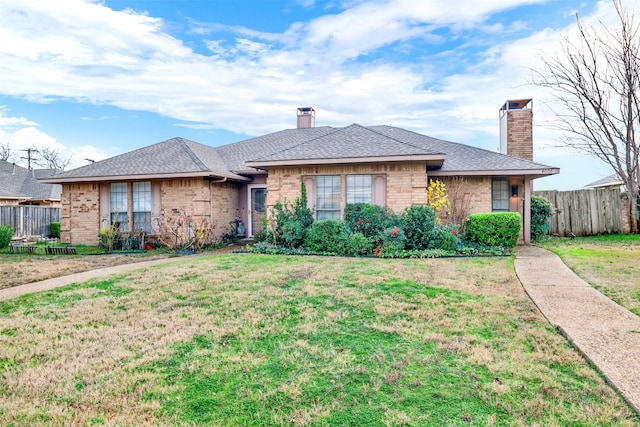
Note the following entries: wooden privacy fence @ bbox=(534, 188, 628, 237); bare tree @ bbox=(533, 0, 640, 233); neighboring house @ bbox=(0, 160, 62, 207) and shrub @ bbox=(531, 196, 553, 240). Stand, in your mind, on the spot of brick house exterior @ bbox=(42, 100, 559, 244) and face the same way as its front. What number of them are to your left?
3

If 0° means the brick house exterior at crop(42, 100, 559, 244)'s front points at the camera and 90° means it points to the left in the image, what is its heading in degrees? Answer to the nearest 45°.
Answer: approximately 0°

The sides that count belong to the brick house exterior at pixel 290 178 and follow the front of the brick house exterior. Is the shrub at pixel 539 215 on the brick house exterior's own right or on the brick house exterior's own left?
on the brick house exterior's own left

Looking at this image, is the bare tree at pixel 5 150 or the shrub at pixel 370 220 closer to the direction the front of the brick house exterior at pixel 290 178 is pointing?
the shrub

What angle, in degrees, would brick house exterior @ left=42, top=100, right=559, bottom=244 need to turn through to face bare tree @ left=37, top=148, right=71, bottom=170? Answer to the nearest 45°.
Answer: approximately 135° to its right

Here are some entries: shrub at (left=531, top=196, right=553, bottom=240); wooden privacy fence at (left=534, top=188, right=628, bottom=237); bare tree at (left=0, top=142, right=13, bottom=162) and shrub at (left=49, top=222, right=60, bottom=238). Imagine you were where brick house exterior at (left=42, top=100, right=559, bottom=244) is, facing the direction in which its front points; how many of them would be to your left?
2

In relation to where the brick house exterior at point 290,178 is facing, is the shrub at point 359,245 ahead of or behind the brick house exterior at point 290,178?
ahead

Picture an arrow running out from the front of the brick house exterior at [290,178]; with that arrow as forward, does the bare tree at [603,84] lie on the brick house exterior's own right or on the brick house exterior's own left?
on the brick house exterior's own left

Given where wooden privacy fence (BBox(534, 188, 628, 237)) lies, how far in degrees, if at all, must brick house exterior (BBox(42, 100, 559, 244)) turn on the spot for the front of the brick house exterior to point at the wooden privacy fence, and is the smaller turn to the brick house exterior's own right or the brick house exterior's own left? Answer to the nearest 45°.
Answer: approximately 90° to the brick house exterior's own left

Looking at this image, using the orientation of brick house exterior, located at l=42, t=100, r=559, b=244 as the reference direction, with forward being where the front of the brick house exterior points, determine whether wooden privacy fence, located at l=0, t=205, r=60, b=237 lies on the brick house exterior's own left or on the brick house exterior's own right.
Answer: on the brick house exterior's own right

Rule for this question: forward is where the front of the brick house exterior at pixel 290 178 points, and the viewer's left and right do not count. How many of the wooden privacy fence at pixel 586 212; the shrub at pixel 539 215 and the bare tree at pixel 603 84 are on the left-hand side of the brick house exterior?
3

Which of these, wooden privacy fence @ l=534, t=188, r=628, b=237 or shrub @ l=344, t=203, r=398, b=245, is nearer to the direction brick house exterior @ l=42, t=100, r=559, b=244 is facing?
the shrub
